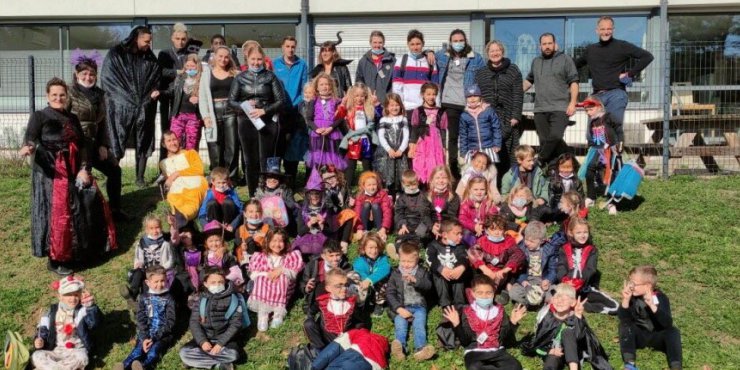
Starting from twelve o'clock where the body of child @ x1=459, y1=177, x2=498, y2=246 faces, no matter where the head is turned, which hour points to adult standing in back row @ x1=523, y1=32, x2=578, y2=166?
The adult standing in back row is roughly at 7 o'clock from the child.

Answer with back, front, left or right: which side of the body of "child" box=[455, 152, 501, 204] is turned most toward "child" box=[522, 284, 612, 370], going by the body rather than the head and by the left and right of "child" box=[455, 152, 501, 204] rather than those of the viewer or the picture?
front

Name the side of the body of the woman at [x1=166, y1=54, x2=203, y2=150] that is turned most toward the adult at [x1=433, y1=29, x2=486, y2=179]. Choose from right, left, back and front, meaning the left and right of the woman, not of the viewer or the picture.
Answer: left

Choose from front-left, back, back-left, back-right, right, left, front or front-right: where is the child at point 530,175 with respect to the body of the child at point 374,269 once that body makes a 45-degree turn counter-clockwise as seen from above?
left

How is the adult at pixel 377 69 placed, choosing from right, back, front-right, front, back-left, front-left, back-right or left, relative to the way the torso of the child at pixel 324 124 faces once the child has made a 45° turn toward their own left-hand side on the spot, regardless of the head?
left
